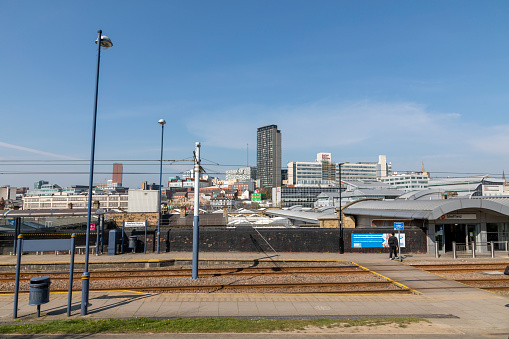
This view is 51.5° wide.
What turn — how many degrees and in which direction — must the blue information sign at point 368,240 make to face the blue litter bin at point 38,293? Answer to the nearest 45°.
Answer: approximately 45° to its right

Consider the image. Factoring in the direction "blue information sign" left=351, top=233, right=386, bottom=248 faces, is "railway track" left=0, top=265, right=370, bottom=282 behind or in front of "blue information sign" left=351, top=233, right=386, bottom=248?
in front

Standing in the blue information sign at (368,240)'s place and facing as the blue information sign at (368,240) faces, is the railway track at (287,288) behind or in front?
in front

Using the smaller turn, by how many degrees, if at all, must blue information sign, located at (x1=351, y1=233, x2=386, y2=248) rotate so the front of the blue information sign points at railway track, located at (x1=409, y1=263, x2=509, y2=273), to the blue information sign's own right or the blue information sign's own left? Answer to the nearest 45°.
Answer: approximately 45° to the blue information sign's own left

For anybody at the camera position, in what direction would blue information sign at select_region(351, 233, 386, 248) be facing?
facing the viewer

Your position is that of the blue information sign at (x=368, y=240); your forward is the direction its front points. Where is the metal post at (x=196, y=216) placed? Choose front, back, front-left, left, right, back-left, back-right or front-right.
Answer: front-right

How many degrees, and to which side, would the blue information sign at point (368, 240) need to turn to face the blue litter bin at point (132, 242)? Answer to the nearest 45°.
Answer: approximately 90° to its right

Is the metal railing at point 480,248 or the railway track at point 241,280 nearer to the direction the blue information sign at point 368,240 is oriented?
the railway track

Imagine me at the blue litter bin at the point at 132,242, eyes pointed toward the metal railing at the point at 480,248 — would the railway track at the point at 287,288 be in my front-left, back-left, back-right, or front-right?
front-right

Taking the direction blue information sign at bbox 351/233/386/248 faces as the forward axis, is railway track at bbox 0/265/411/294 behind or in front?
in front
